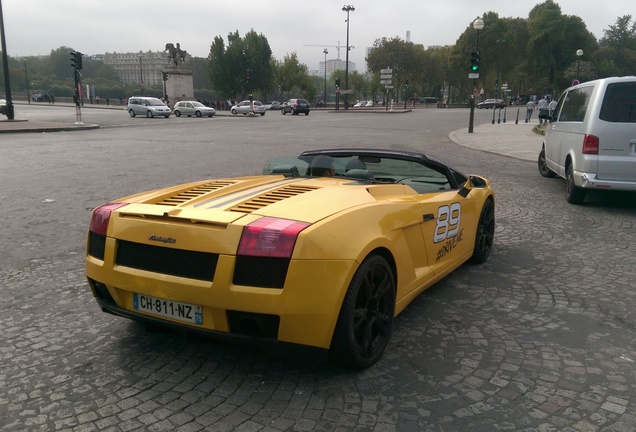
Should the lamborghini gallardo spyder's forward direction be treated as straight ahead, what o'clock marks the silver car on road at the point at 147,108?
The silver car on road is roughly at 10 o'clock from the lamborghini gallardo spyder.

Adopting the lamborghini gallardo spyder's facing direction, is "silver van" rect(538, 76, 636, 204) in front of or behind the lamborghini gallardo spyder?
in front

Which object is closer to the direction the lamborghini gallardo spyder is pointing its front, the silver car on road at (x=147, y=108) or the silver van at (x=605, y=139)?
the silver van

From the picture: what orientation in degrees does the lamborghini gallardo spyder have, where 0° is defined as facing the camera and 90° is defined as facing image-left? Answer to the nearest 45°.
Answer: approximately 225°

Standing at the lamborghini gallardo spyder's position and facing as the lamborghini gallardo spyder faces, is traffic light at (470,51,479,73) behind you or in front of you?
in front

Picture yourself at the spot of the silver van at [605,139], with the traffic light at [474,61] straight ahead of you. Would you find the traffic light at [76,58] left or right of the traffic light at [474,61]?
left

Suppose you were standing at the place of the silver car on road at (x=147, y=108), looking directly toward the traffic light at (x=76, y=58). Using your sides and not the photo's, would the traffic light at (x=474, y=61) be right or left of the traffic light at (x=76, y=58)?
left

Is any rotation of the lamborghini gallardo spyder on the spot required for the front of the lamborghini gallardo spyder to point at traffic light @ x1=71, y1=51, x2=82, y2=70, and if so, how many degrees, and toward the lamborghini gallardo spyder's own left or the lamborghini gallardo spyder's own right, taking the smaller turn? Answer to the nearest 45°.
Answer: approximately 45° to the lamborghini gallardo spyder's own left

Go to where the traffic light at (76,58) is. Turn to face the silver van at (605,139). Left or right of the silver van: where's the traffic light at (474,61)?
left

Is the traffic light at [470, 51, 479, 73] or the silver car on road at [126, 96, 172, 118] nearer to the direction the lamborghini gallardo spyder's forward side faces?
the traffic light
